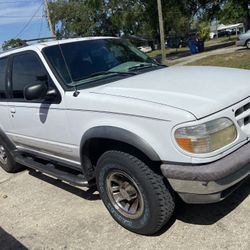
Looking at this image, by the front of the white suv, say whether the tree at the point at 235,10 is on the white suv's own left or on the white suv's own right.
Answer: on the white suv's own left

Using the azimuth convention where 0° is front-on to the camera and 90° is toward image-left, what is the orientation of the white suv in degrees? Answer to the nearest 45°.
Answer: approximately 315°

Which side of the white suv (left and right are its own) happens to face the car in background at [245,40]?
left
